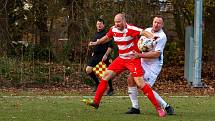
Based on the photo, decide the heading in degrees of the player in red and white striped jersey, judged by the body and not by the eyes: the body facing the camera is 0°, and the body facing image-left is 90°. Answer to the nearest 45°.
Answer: approximately 45°
